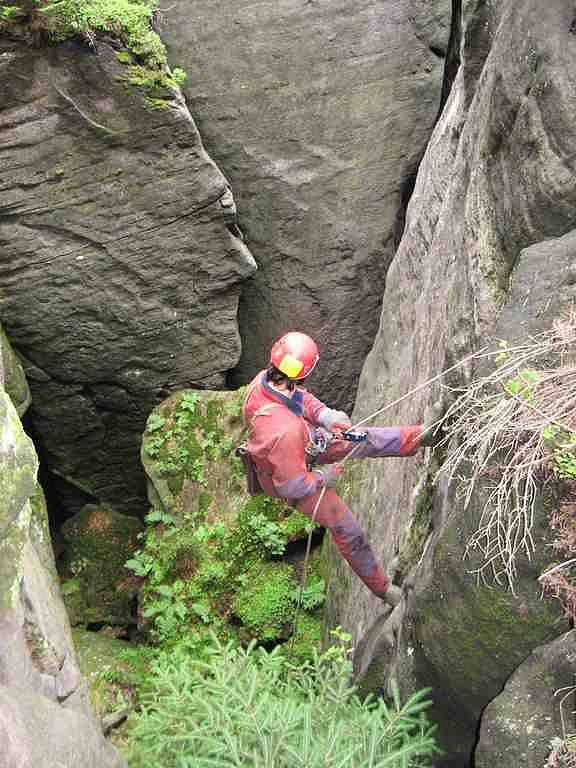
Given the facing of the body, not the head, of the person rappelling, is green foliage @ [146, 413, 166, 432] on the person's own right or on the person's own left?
on the person's own left

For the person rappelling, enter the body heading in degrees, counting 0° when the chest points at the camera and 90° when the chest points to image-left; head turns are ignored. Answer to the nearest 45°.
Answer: approximately 270°

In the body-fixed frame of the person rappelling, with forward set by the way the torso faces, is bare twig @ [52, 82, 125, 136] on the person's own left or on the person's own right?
on the person's own left
